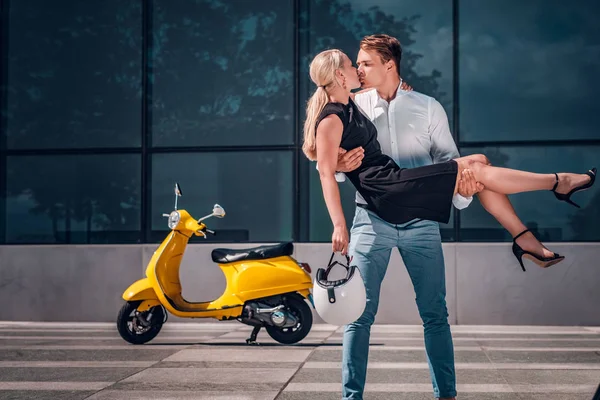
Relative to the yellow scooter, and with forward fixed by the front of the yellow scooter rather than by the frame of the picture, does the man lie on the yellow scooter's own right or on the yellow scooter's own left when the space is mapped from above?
on the yellow scooter's own left

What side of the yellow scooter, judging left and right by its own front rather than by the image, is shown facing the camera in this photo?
left

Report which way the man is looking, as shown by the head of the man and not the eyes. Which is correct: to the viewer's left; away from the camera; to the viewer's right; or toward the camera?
to the viewer's left
